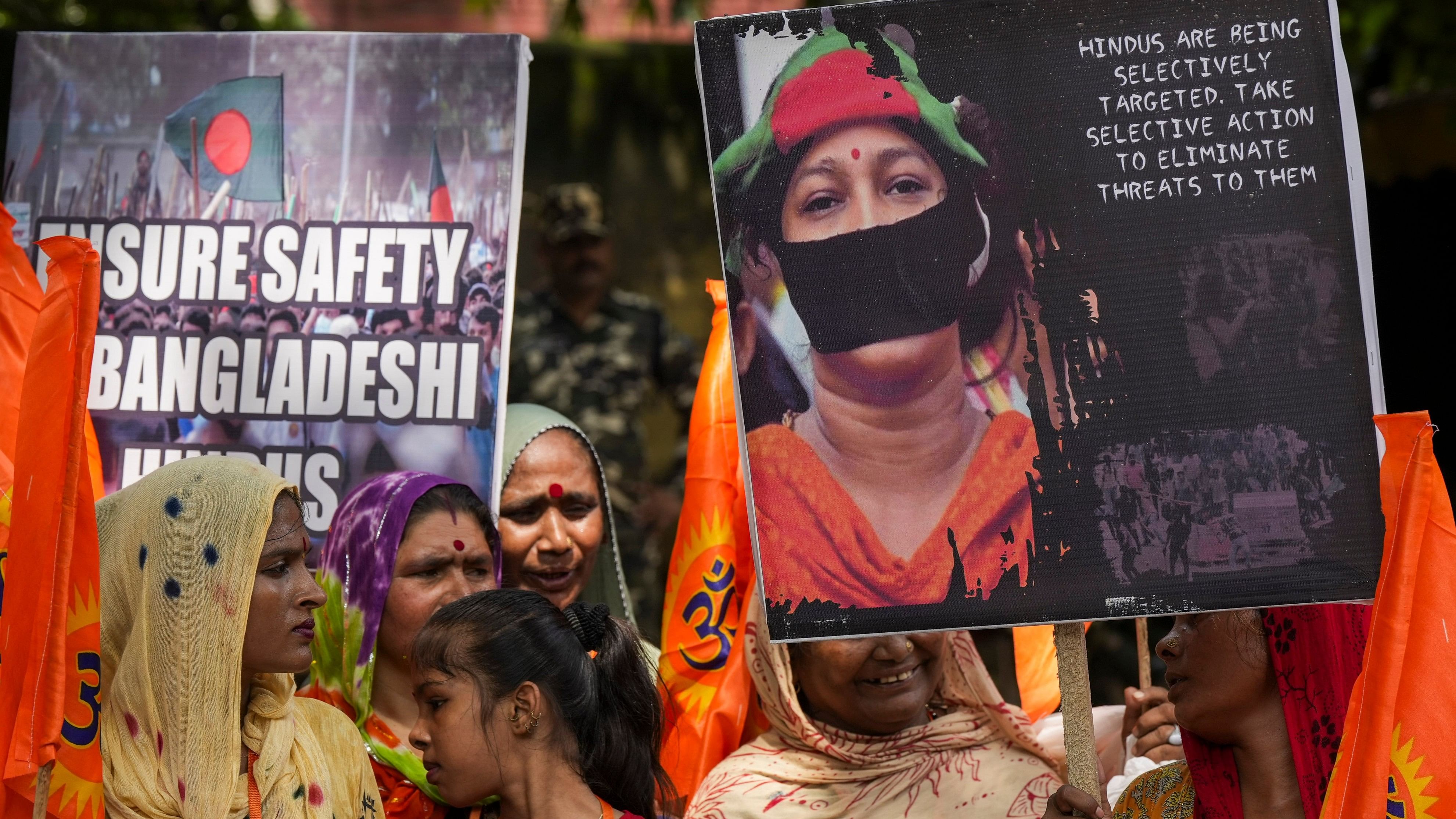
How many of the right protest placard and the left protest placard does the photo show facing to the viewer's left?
0

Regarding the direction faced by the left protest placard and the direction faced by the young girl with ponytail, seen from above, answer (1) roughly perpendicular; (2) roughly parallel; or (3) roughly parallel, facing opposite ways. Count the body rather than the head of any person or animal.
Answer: roughly perpendicular

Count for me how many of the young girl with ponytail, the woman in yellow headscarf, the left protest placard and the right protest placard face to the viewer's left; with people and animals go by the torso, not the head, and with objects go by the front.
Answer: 1

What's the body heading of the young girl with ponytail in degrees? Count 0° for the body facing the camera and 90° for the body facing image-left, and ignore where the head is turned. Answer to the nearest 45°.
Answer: approximately 90°

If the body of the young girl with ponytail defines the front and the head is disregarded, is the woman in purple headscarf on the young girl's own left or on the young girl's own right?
on the young girl's own right

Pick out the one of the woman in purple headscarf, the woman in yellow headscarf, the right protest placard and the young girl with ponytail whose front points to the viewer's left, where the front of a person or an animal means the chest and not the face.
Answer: the young girl with ponytail

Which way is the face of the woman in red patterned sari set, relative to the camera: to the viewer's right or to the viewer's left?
to the viewer's left

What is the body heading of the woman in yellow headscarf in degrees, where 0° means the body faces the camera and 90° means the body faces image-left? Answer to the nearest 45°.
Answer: approximately 270°

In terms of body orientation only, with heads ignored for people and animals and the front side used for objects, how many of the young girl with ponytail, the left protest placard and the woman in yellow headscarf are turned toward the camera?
1

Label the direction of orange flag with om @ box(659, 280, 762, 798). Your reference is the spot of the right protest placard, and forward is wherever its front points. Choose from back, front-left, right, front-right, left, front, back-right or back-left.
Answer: back-right
